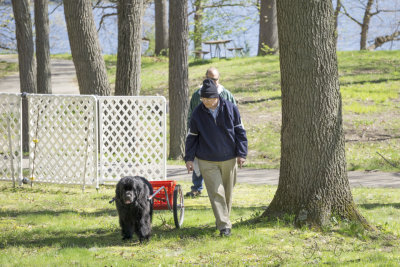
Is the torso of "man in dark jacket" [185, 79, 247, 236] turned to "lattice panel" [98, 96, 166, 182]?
no

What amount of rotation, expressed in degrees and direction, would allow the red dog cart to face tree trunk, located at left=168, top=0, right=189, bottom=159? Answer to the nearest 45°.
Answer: approximately 180°

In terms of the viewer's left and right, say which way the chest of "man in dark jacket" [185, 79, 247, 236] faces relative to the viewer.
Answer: facing the viewer

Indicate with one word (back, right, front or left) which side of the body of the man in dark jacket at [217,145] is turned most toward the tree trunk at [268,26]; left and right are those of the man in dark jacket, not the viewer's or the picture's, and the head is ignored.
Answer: back

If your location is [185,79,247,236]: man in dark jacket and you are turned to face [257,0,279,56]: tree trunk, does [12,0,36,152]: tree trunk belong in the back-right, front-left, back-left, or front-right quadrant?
front-left

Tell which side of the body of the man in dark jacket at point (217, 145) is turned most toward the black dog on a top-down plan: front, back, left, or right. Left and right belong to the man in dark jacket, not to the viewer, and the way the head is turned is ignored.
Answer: right

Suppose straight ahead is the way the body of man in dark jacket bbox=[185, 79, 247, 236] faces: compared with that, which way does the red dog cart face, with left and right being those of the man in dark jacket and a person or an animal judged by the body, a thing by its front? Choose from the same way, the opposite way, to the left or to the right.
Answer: the same way

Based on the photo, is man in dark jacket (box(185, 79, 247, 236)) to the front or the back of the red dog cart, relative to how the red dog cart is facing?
to the front

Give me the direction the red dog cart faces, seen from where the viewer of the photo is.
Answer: facing the viewer

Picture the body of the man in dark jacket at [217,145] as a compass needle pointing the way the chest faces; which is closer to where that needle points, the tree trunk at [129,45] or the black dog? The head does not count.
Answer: the black dog

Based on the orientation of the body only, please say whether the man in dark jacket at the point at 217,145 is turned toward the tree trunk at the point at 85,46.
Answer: no

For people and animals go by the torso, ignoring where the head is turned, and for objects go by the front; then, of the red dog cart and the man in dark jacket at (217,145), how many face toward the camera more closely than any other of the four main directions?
2

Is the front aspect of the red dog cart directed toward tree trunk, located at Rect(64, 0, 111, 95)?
no

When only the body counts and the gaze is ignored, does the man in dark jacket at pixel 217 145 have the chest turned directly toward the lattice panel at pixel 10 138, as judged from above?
no

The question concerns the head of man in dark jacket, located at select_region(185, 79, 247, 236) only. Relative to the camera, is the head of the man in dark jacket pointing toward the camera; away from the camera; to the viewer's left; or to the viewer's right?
toward the camera

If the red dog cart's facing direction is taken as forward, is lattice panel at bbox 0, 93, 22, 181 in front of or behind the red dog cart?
behind

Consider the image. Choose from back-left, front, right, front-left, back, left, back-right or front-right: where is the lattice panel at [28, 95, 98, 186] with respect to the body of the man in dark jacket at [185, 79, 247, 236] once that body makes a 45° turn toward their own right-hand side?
right
